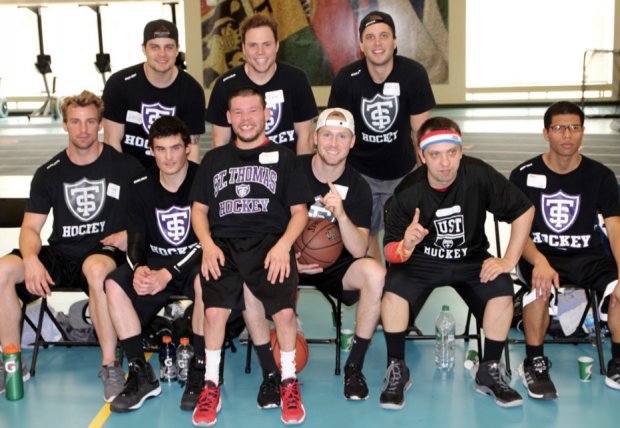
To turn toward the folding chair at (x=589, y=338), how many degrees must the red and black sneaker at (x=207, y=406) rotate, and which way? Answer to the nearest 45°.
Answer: approximately 90° to its left

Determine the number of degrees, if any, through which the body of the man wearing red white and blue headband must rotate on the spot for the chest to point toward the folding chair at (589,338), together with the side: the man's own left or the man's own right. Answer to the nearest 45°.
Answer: approximately 135° to the man's own left

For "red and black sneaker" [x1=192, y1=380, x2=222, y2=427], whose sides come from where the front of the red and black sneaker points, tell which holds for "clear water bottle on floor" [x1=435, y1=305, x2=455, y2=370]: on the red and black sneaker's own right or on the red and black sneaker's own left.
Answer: on the red and black sneaker's own left

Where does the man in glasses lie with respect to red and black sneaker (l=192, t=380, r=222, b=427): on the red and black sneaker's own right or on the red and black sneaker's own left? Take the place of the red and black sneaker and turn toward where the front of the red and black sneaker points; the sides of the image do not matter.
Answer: on the red and black sneaker's own left

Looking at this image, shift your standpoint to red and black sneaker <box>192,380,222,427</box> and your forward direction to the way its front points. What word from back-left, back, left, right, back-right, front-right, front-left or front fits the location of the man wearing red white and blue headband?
left

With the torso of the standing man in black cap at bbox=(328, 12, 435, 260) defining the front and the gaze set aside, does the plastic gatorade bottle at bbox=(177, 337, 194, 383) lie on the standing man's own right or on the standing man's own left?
on the standing man's own right

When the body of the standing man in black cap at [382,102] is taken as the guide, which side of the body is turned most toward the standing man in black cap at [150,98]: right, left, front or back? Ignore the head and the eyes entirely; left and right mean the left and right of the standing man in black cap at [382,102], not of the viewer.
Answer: right

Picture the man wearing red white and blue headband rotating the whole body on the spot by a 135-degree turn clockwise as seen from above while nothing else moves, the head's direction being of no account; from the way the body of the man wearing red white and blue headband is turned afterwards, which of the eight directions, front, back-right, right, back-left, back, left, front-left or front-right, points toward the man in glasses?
right
